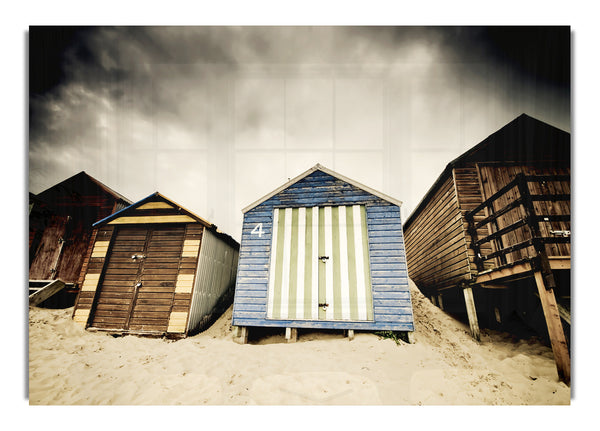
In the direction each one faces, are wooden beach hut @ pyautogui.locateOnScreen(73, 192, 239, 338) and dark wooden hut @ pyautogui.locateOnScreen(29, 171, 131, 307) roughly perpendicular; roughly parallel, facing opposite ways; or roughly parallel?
roughly parallel

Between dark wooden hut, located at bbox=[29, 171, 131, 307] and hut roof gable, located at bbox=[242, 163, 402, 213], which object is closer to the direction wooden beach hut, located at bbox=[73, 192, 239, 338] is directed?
the hut roof gable

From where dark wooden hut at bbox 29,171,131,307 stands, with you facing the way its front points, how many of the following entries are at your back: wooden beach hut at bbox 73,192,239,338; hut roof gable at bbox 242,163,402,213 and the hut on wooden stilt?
0

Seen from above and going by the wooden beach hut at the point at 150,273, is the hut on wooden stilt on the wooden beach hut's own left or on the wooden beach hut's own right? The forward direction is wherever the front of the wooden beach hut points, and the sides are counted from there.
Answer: on the wooden beach hut's own left

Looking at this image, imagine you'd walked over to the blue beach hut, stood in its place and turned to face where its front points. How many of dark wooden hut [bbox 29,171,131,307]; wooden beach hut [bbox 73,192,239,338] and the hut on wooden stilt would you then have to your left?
1

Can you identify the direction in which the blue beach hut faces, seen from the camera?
facing the viewer

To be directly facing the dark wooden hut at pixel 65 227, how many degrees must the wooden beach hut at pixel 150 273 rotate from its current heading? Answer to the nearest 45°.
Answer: approximately 135° to its right

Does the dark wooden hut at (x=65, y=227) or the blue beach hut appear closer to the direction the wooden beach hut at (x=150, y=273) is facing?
the blue beach hut

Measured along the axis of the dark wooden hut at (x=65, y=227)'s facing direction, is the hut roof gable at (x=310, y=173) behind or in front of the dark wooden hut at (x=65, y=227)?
in front

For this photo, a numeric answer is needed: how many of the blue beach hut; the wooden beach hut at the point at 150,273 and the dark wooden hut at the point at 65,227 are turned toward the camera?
3

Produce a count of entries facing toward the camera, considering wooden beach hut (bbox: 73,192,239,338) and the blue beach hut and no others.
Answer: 2

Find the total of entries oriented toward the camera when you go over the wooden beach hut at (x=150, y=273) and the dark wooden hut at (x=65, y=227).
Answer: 2

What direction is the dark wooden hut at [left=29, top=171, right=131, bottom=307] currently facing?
toward the camera

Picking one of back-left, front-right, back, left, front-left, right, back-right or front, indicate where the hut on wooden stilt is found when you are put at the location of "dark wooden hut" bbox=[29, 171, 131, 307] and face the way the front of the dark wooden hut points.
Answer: front-left
